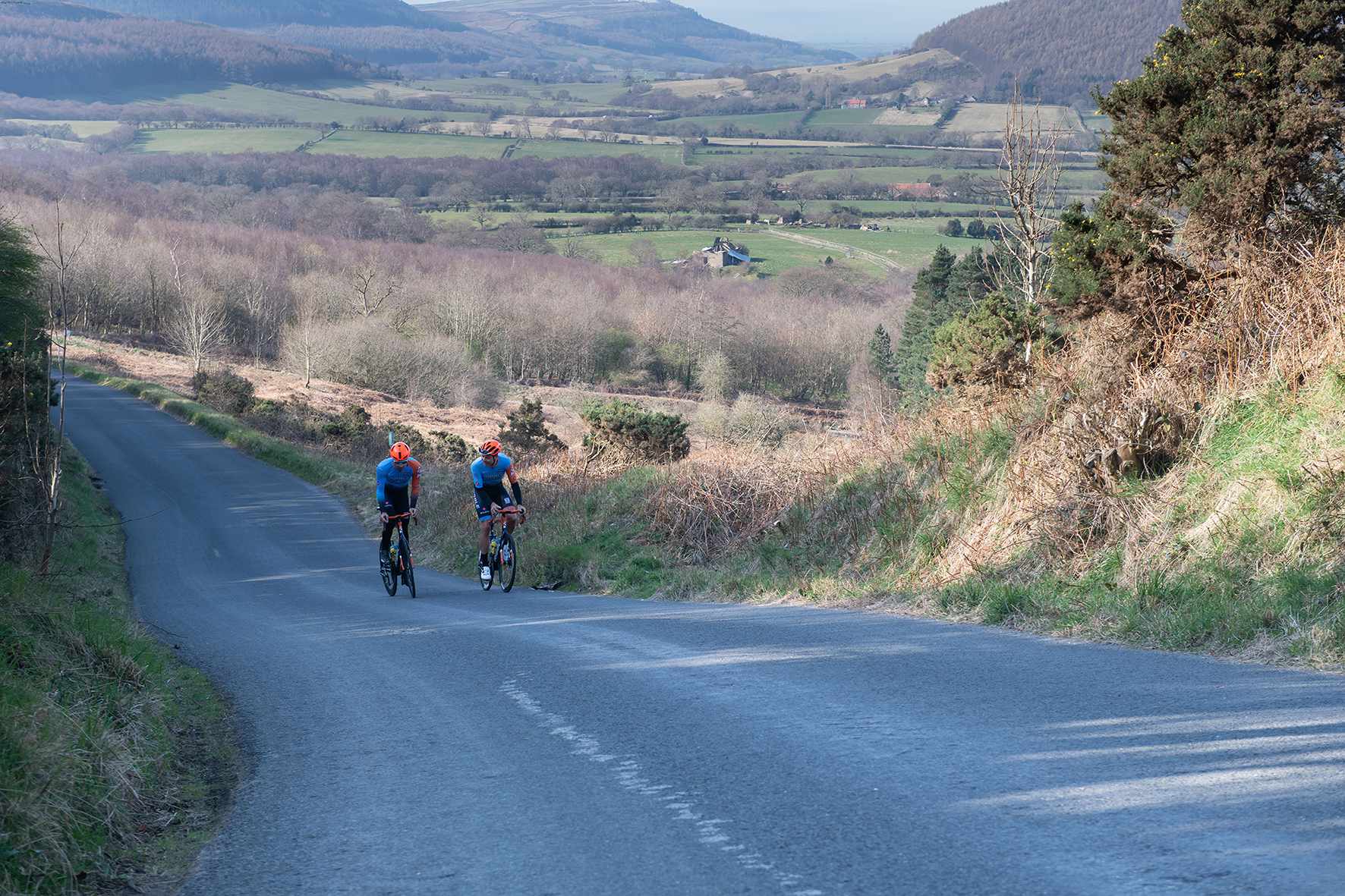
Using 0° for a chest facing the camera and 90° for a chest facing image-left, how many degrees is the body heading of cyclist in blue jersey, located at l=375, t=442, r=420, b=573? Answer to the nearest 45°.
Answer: approximately 0°

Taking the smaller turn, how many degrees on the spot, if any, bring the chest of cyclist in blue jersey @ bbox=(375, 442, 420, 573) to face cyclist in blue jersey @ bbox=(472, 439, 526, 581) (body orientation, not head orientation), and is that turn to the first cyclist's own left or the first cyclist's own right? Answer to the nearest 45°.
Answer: approximately 90° to the first cyclist's own left

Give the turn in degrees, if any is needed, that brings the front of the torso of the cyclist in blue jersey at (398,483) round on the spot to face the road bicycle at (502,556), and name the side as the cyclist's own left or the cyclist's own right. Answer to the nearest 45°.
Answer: approximately 90° to the cyclist's own left

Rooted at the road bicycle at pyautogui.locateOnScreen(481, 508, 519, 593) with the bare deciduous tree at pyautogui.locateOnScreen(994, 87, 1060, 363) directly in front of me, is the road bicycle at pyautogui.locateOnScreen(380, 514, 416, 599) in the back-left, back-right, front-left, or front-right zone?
back-left
